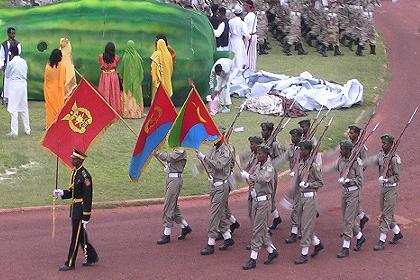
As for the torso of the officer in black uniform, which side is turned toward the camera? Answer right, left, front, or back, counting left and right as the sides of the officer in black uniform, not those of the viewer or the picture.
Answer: left

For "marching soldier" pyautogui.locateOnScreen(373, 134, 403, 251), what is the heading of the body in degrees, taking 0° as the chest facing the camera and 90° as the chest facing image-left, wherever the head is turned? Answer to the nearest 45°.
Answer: approximately 45°

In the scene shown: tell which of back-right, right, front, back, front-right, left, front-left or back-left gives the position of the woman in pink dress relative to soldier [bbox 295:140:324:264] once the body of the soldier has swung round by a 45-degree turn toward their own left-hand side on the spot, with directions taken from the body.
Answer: back-right

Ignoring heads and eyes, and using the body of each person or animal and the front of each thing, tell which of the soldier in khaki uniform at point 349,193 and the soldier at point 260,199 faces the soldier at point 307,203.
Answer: the soldier in khaki uniform

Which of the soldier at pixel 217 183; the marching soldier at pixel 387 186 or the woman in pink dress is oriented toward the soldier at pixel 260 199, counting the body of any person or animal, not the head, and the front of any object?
the marching soldier

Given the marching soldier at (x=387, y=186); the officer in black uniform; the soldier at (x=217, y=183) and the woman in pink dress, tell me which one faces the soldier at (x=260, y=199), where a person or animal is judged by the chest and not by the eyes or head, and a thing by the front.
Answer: the marching soldier

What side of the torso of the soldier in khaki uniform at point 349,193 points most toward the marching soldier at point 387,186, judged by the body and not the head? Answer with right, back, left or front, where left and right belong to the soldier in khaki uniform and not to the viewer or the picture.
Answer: back

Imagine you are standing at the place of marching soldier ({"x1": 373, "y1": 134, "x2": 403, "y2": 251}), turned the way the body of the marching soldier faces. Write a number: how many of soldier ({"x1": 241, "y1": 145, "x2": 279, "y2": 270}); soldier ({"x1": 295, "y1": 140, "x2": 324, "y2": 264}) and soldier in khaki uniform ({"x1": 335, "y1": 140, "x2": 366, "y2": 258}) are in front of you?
3

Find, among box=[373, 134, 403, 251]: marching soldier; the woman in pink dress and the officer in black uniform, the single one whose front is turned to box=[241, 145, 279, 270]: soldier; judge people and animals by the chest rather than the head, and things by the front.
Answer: the marching soldier

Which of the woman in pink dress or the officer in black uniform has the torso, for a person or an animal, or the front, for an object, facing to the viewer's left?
the officer in black uniform

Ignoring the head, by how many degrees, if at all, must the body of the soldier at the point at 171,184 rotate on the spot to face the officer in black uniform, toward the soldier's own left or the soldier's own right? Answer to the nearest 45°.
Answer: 0° — they already face them

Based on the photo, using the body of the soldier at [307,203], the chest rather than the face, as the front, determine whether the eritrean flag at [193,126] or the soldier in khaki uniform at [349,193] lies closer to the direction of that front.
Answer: the eritrean flag
